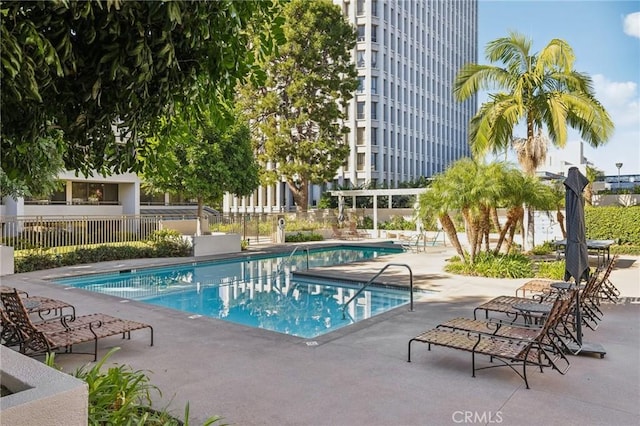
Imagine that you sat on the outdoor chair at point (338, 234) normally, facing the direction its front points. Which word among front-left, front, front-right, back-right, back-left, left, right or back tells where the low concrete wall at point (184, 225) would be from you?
back-right

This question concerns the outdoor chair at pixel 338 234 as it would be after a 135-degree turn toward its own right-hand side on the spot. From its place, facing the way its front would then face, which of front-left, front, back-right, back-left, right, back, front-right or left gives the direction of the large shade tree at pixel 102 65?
left

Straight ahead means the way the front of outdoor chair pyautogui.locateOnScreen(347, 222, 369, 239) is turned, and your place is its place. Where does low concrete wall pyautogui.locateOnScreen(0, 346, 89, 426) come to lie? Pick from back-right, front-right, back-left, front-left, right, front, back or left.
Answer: front-right

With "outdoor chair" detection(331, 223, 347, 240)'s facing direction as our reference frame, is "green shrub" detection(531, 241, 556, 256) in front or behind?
in front

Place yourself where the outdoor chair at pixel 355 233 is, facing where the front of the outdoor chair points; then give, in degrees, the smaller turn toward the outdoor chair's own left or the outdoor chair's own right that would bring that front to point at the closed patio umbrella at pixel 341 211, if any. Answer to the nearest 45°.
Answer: approximately 135° to the outdoor chair's own left

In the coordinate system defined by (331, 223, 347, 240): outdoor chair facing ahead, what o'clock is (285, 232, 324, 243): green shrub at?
The green shrub is roughly at 3 o'clock from the outdoor chair.

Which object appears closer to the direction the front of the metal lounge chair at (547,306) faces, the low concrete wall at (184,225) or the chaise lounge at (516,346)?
the low concrete wall

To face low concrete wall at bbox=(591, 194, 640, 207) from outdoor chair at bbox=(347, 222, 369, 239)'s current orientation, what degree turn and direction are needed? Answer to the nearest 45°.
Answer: approximately 45° to its left

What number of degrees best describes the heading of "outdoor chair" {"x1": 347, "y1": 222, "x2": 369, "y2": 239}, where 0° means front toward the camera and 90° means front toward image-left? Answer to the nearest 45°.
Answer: approximately 315°

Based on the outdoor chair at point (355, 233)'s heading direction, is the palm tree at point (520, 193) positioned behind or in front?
in front

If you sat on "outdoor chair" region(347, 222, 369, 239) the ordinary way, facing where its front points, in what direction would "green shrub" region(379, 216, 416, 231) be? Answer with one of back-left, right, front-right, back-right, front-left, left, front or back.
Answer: left

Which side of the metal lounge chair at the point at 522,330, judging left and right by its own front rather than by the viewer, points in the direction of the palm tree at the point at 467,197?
right

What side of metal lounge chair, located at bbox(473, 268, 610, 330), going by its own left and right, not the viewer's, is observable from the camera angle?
left

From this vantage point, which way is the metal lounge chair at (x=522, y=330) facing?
to the viewer's left
